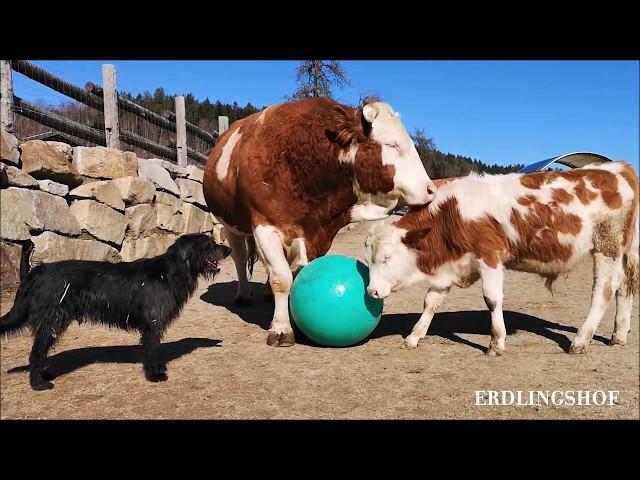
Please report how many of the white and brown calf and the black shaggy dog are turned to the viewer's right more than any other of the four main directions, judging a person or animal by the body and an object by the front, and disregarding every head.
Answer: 1

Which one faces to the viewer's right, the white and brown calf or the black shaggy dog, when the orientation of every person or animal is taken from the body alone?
the black shaggy dog

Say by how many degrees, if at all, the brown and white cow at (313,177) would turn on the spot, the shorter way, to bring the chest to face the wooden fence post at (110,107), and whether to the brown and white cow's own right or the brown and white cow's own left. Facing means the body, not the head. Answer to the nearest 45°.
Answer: approximately 180°

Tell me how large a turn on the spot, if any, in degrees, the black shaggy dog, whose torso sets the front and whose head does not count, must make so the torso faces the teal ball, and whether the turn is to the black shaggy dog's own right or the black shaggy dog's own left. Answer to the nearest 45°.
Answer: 0° — it already faces it

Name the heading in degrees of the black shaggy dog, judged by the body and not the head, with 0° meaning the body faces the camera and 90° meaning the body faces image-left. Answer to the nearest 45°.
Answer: approximately 270°

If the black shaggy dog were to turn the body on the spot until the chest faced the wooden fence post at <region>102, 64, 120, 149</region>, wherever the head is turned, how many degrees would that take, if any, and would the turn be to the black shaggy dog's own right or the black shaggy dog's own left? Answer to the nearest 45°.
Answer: approximately 90° to the black shaggy dog's own left

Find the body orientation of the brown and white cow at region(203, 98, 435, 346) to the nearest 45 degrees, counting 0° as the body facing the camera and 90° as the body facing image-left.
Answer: approximately 315°

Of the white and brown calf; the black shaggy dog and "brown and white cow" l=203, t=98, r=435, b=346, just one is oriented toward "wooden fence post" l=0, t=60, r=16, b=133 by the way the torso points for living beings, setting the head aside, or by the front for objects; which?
the white and brown calf

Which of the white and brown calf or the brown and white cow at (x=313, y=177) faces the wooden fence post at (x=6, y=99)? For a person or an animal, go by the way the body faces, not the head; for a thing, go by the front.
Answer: the white and brown calf

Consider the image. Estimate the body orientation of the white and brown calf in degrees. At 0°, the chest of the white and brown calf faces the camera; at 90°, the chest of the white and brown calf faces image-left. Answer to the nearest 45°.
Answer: approximately 90°

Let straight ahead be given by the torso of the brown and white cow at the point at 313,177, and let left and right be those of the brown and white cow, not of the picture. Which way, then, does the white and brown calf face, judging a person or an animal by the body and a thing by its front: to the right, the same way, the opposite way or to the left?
the opposite way
